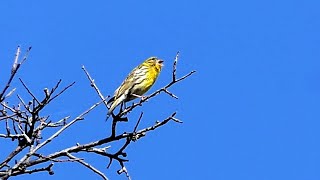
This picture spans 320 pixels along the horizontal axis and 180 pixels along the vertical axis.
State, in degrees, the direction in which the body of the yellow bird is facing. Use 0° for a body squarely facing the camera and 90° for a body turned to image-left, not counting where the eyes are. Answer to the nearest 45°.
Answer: approximately 270°
